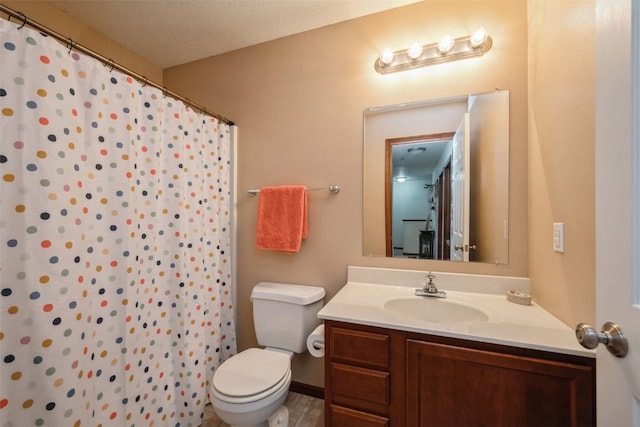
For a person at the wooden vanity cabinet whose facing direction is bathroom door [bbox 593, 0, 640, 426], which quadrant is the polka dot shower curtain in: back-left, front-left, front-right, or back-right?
back-right

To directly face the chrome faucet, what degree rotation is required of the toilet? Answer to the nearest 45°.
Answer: approximately 135° to its left

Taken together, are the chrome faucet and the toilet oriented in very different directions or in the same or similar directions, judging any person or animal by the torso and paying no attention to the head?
same or similar directions

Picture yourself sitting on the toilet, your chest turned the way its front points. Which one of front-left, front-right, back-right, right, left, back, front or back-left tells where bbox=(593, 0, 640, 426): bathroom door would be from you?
left

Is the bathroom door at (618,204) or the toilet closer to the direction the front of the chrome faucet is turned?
the bathroom door

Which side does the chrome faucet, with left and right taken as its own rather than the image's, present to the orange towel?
right

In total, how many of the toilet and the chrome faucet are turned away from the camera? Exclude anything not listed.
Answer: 0

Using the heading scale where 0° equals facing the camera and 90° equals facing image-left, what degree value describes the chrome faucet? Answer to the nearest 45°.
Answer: approximately 0°

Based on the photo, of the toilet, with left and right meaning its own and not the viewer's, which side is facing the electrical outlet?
left
